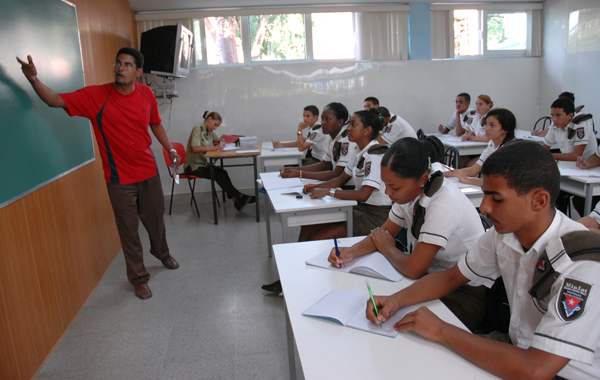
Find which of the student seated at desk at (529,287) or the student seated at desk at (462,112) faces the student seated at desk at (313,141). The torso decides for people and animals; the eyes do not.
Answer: the student seated at desk at (462,112)

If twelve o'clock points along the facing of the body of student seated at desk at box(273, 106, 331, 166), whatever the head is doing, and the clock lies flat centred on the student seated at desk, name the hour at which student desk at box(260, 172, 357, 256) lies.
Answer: The student desk is roughly at 9 o'clock from the student seated at desk.

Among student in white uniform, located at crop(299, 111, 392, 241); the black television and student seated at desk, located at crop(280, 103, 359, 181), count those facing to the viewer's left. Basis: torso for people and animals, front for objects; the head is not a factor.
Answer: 2

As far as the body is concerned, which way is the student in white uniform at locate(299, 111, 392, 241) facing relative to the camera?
to the viewer's left

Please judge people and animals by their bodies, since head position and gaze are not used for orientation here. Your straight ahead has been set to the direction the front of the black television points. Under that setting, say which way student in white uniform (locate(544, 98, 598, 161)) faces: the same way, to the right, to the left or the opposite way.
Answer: the opposite way

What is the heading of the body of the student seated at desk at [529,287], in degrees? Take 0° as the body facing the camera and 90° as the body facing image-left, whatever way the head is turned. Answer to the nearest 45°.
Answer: approximately 45°

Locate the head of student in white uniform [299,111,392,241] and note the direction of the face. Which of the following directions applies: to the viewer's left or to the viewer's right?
to the viewer's left

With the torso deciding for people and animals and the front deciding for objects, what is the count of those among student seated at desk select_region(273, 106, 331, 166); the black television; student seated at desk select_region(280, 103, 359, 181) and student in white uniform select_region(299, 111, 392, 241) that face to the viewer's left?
3

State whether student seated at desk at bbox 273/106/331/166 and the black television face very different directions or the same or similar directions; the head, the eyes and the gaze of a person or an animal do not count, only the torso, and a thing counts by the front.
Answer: very different directions

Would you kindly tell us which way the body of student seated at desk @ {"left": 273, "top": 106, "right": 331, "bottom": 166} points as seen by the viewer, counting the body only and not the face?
to the viewer's left

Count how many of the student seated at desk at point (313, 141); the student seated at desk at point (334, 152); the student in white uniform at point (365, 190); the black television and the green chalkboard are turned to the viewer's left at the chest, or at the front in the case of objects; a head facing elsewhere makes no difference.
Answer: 3

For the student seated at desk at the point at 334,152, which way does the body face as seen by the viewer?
to the viewer's left
